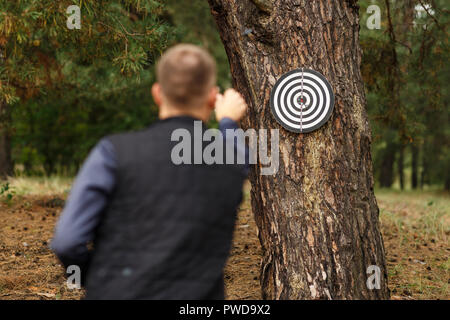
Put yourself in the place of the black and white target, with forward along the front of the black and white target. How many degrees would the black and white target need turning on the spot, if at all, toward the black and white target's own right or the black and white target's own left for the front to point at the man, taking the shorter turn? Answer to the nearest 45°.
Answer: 0° — it already faces them

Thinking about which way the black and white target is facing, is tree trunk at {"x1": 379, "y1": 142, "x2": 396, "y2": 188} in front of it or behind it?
behind

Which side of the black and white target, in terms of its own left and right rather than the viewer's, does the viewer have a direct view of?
front

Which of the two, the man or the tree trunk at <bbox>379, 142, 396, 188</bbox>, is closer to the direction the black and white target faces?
the man
